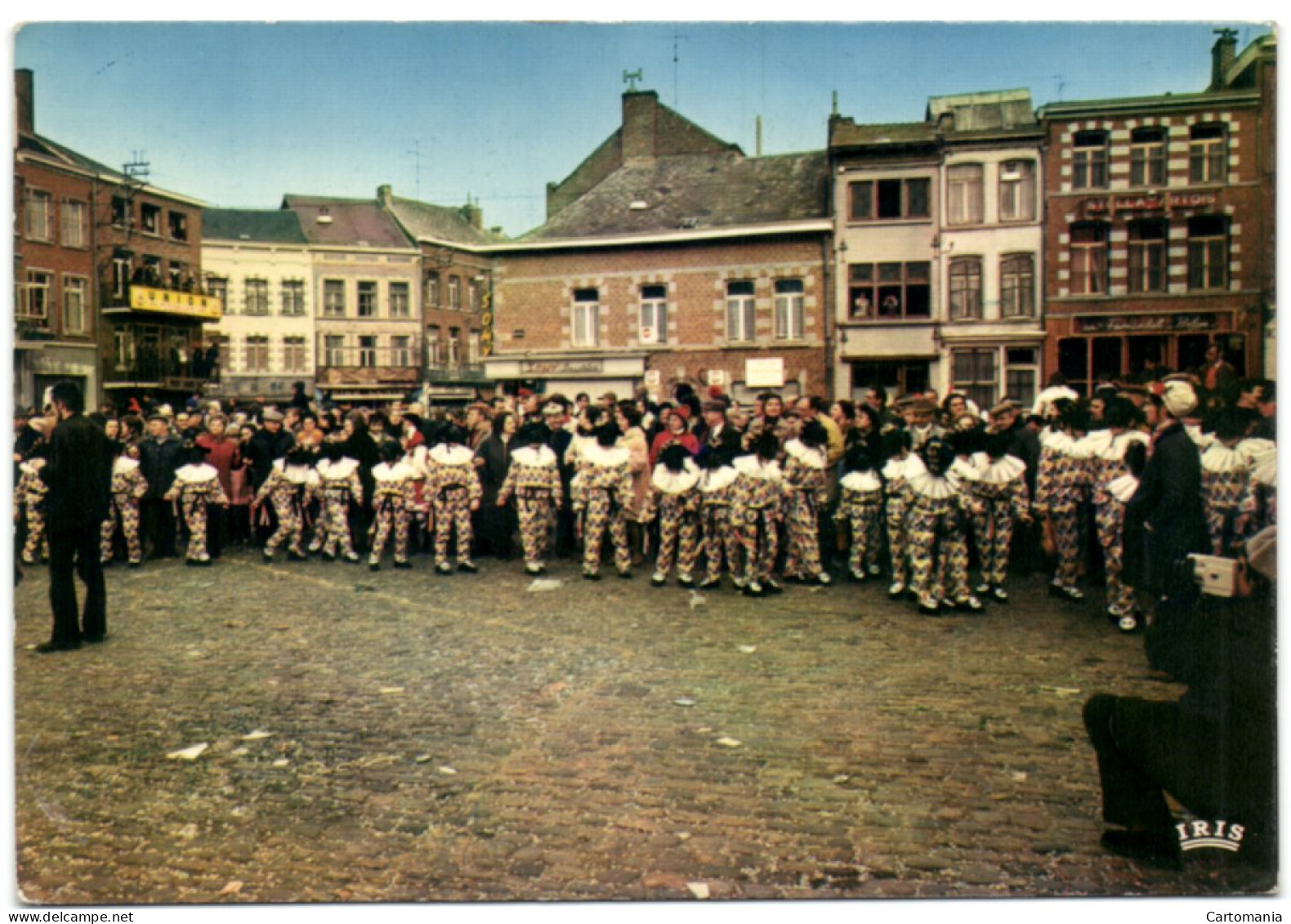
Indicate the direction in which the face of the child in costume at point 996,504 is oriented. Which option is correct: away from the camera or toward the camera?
away from the camera

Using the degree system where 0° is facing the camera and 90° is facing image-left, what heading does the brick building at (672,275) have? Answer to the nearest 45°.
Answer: approximately 0°

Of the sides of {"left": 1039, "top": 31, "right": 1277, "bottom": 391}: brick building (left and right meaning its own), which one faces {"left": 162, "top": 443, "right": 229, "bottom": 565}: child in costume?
front
